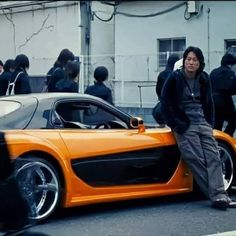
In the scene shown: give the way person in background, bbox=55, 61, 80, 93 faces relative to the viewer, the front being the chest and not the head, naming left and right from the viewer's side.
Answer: facing away from the viewer and to the right of the viewer

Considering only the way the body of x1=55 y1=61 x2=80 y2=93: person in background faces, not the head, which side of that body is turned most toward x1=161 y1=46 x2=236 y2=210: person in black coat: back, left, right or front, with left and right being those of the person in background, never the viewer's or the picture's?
right

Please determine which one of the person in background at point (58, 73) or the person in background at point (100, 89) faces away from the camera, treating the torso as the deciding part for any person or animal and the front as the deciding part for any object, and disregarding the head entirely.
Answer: the person in background at point (100, 89)

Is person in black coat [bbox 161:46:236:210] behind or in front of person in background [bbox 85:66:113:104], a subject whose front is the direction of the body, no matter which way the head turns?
behind

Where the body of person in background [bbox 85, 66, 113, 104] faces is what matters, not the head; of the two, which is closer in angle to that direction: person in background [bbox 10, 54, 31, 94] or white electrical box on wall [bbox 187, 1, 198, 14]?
the white electrical box on wall

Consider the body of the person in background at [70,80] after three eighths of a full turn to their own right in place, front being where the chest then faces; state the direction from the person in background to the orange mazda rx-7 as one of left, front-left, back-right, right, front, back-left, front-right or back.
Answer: front
